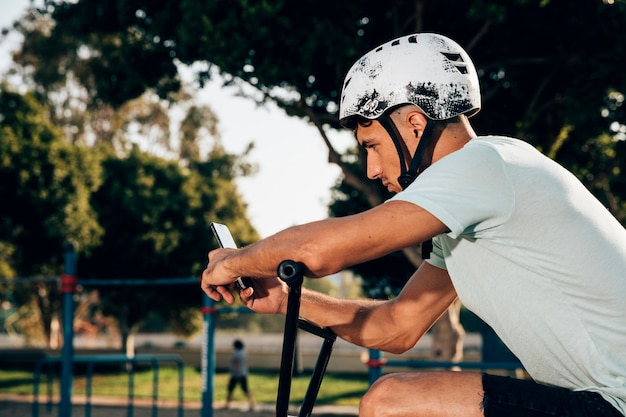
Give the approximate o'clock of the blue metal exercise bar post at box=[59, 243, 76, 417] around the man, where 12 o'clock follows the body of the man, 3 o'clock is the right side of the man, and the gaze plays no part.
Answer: The blue metal exercise bar post is roughly at 2 o'clock from the man.

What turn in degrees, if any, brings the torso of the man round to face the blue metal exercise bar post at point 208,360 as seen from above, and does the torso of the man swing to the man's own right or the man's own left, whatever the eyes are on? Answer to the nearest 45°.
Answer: approximately 90° to the man's own right

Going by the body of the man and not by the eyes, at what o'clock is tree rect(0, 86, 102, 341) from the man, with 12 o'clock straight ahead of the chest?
The tree is roughly at 2 o'clock from the man.

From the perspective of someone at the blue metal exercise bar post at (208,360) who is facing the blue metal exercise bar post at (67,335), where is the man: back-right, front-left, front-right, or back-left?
back-left

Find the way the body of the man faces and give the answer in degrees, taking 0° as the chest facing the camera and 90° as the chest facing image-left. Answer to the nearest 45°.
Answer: approximately 90°

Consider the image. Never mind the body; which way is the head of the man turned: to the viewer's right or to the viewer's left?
to the viewer's left
